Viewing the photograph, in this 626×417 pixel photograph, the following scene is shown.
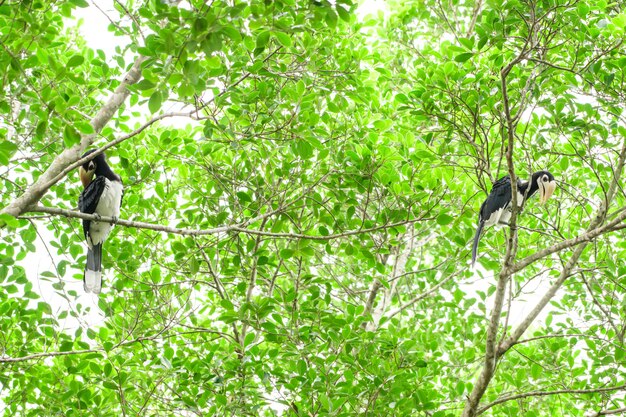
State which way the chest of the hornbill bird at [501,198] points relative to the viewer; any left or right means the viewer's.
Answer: facing to the right of the viewer

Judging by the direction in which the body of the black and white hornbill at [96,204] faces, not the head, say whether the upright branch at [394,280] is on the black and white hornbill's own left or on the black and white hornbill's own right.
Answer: on the black and white hornbill's own left

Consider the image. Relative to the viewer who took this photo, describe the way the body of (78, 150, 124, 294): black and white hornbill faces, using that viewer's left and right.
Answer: facing the viewer and to the right of the viewer

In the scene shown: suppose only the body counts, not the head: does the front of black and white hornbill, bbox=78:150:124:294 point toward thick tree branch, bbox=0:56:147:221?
no

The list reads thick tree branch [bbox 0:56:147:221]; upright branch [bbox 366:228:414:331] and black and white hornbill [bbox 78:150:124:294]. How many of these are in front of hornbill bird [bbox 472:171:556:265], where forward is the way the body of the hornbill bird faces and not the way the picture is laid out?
0

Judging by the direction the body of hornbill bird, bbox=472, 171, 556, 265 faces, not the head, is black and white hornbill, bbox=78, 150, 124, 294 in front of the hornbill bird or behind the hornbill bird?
behind

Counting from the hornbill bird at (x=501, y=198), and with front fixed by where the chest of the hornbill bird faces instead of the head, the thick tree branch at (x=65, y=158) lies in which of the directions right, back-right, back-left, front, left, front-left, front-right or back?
back-right
